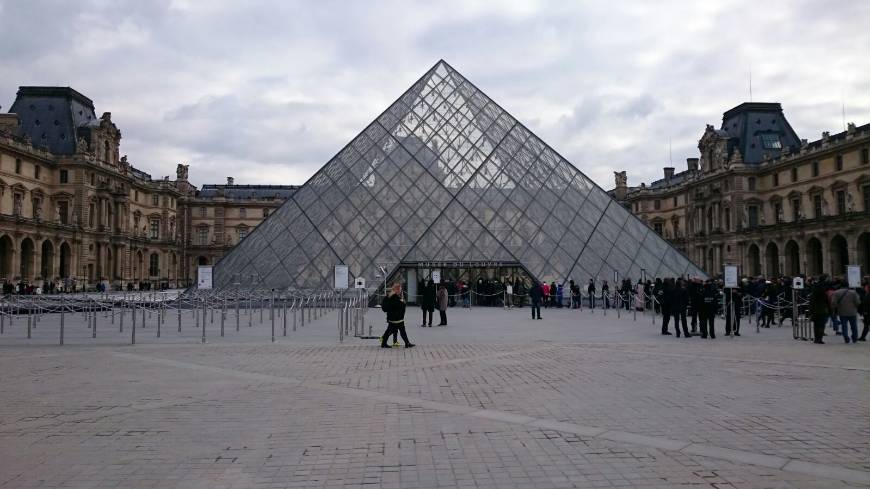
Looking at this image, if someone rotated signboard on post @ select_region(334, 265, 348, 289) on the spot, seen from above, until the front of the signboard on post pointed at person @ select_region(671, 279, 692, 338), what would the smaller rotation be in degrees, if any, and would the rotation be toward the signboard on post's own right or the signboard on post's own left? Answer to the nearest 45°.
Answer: approximately 90° to the signboard on post's own left

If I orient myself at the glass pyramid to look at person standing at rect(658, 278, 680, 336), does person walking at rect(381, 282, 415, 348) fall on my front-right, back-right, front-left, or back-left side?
front-right

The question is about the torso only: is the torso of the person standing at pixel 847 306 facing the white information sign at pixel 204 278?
no

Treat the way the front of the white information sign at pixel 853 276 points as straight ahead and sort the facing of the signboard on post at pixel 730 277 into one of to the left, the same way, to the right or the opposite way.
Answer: the same way

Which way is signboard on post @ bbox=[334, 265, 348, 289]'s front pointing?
toward the camera

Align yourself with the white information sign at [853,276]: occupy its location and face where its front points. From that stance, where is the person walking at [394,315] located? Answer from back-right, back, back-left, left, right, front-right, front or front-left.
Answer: front-right

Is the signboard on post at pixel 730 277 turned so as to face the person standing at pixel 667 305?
no

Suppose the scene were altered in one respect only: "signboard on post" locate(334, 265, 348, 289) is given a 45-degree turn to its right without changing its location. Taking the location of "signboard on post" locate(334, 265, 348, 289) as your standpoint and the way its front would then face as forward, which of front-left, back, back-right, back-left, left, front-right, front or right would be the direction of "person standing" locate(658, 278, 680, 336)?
back-left

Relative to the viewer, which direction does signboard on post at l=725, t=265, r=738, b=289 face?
toward the camera

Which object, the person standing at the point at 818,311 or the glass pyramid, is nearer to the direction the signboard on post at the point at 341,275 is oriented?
the person standing

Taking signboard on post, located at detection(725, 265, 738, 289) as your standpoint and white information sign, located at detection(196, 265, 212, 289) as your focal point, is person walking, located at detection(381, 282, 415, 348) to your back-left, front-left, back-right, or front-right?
front-left

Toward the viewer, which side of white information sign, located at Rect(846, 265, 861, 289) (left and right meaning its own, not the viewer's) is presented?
front

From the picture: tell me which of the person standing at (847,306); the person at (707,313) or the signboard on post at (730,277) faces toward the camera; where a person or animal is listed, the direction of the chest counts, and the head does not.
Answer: the signboard on post
